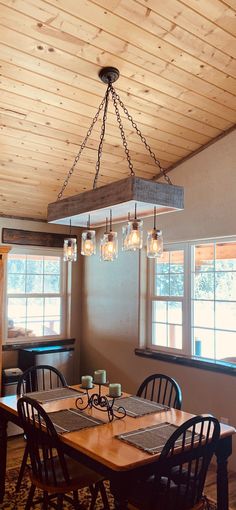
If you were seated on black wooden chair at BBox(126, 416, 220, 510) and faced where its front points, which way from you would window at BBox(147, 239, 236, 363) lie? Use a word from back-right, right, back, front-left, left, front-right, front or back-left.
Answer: front-right

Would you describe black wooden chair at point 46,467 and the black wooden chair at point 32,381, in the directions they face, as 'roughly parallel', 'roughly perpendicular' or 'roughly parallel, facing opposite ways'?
roughly perpendicular

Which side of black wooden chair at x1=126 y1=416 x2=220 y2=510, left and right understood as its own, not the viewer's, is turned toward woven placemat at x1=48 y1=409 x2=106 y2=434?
front

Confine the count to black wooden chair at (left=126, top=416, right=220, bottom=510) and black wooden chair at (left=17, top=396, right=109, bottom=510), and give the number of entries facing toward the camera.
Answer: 0

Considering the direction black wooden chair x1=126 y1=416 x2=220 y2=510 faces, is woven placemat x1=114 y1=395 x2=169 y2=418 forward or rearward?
forward

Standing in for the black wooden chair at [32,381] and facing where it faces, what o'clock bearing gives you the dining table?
The dining table is roughly at 1 o'clock from the black wooden chair.

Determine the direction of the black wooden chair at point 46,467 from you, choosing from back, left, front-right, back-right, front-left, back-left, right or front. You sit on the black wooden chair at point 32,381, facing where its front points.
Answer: front-right

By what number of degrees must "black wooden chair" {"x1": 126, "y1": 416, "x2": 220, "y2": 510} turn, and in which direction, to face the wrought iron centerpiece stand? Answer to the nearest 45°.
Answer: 0° — it already faces it

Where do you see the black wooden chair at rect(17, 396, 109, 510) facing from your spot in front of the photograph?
facing away from the viewer and to the right of the viewer

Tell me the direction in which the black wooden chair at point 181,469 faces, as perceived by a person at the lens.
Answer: facing away from the viewer and to the left of the viewer

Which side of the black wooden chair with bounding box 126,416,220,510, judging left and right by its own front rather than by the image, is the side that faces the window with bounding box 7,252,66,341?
front
